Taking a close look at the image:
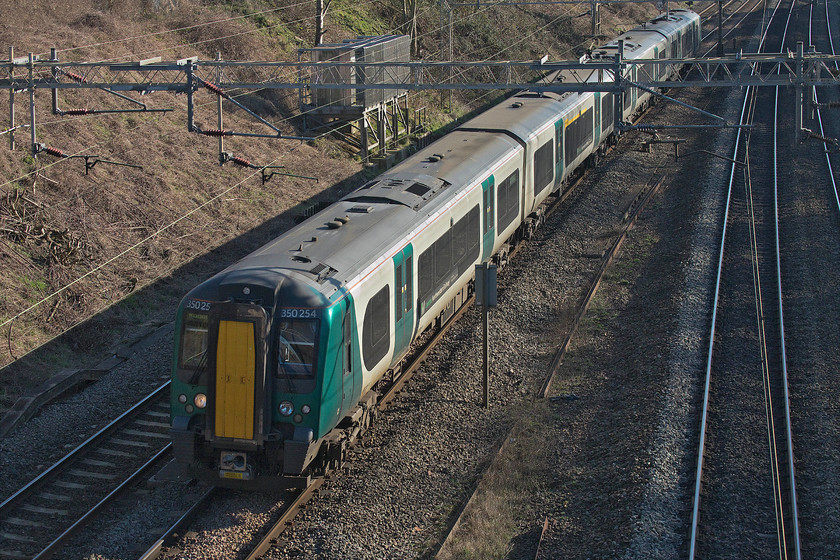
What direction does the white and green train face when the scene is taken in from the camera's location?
facing the viewer and to the left of the viewer
